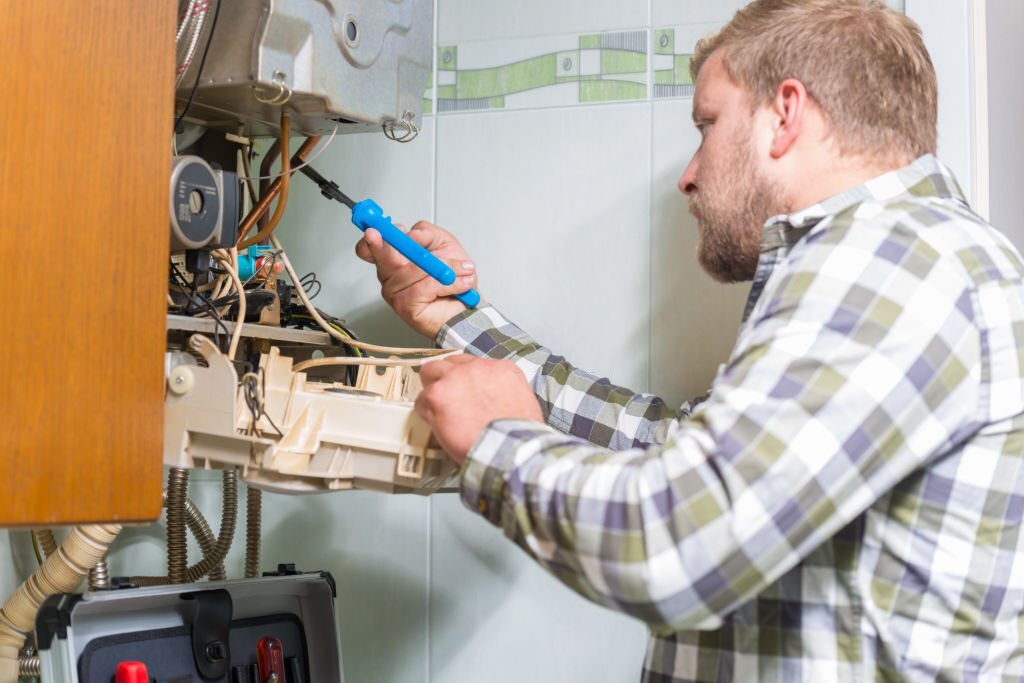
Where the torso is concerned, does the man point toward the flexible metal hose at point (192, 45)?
yes

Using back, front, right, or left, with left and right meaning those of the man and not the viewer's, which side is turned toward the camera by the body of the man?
left

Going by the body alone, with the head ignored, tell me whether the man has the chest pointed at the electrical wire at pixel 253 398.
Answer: yes

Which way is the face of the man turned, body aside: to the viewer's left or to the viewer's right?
to the viewer's left

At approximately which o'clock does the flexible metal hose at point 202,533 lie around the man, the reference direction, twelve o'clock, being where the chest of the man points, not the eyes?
The flexible metal hose is roughly at 1 o'clock from the man.

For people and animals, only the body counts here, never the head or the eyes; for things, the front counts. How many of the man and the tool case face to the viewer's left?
1

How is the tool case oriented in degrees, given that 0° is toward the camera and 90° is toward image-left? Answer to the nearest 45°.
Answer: approximately 0°

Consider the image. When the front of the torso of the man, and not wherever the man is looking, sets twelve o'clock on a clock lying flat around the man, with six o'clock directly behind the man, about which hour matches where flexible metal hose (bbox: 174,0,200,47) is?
The flexible metal hose is roughly at 12 o'clock from the man.

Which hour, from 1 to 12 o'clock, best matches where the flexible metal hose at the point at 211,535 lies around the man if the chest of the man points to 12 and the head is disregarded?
The flexible metal hose is roughly at 1 o'clock from the man.

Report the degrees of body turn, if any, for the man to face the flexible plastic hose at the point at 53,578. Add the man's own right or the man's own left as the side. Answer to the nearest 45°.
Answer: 0° — they already face it
